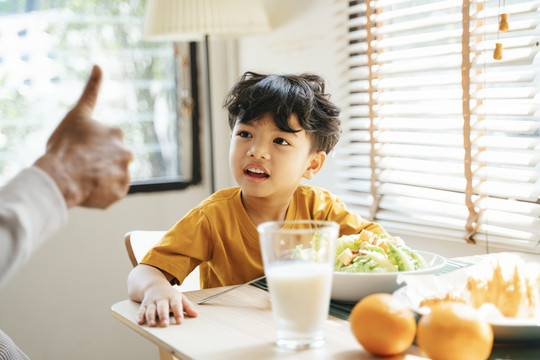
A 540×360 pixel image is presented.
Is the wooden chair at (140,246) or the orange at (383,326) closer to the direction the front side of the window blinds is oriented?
the wooden chair

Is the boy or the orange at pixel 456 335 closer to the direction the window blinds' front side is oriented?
the boy

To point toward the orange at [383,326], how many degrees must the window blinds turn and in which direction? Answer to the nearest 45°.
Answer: approximately 45° to its left

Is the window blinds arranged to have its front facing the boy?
yes

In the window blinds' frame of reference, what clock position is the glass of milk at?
The glass of milk is roughly at 11 o'clock from the window blinds.

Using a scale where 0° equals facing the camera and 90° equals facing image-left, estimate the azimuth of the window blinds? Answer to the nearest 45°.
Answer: approximately 45°

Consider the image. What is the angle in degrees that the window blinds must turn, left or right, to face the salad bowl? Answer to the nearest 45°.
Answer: approximately 45° to its left

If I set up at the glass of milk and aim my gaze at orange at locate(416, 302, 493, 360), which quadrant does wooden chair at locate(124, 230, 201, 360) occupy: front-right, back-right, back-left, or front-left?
back-left

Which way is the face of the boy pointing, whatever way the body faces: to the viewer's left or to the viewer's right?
to the viewer's left
